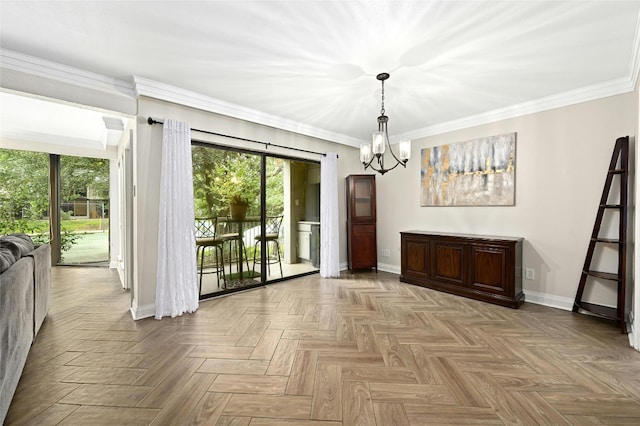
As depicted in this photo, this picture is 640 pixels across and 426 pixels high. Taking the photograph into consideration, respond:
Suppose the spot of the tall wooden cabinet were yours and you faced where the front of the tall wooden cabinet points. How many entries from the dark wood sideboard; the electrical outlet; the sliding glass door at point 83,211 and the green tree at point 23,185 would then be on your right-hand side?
2

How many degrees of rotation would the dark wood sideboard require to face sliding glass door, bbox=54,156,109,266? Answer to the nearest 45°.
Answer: approximately 45° to its right

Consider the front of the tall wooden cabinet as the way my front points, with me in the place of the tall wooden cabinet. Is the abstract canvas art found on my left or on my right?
on my left

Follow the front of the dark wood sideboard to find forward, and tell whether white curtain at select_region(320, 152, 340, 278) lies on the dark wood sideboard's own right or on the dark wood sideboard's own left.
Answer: on the dark wood sideboard's own right

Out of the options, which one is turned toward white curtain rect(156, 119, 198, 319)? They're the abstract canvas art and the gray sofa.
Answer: the abstract canvas art

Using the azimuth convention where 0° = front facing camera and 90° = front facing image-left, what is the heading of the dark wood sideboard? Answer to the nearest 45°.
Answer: approximately 45°

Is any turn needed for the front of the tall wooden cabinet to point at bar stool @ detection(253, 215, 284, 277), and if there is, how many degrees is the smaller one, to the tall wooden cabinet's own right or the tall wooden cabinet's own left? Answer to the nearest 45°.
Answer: approximately 45° to the tall wooden cabinet's own right
